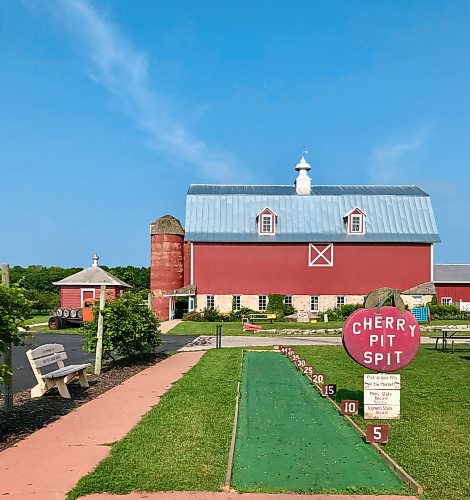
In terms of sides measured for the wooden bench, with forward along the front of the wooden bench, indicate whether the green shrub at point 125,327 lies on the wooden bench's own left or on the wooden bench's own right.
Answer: on the wooden bench's own left

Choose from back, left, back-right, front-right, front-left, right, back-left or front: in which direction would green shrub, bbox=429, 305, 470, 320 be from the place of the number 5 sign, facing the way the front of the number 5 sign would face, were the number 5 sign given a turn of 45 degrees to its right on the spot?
back-right

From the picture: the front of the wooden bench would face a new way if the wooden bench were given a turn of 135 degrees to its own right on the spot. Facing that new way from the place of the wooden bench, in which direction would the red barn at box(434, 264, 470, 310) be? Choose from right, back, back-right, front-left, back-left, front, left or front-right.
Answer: back-right

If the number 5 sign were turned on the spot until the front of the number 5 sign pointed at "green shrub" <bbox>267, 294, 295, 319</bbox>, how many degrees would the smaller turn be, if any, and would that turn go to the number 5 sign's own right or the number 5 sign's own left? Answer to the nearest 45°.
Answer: approximately 180°

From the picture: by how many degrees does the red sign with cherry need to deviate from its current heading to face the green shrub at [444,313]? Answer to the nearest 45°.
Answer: approximately 180°

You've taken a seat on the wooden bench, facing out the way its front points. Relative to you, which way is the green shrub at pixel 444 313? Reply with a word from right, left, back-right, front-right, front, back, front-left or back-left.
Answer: left

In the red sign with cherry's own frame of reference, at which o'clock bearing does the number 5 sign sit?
The number 5 sign is roughly at 12 o'clock from the red sign with cherry.

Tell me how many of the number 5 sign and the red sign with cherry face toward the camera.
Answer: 2

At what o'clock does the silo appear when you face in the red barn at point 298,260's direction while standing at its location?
The silo is roughly at 3 o'clock from the red barn.

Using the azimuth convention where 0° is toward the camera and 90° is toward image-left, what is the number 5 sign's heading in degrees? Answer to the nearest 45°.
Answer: approximately 0°

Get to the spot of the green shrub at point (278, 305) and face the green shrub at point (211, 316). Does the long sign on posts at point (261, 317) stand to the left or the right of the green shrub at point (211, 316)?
left

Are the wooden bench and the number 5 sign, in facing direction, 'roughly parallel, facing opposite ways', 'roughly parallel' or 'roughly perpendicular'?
roughly perpendicular

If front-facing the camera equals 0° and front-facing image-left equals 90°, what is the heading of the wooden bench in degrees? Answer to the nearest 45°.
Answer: approximately 315°

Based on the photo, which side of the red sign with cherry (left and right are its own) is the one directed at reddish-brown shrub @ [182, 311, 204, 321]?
back
